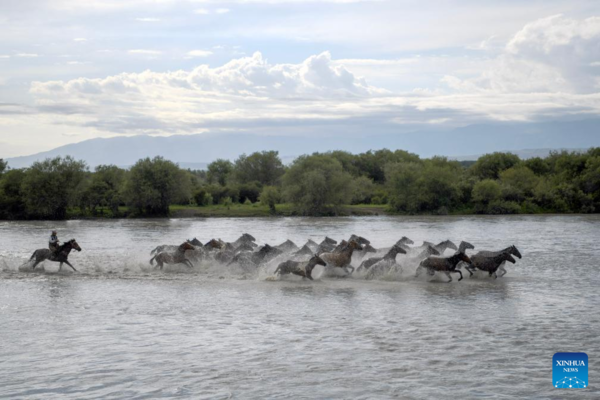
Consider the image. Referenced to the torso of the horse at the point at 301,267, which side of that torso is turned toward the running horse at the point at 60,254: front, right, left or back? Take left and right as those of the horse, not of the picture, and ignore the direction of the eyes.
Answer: back

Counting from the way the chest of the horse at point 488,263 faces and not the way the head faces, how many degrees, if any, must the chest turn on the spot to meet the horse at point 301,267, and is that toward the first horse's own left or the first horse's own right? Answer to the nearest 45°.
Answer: approximately 180°

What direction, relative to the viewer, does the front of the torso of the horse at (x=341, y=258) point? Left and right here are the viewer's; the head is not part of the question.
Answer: facing to the right of the viewer

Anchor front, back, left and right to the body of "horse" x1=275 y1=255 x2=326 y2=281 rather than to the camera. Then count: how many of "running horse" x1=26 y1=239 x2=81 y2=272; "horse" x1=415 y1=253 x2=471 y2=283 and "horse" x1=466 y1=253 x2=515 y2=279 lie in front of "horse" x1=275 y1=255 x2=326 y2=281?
2

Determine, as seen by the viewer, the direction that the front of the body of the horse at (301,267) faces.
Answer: to the viewer's right

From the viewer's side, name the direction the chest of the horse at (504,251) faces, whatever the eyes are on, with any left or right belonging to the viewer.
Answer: facing to the right of the viewer

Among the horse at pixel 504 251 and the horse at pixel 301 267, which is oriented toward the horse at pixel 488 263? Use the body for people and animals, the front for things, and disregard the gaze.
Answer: the horse at pixel 301 267

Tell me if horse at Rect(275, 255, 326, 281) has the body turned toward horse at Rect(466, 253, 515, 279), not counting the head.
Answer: yes

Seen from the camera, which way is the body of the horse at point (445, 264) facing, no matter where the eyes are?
to the viewer's right

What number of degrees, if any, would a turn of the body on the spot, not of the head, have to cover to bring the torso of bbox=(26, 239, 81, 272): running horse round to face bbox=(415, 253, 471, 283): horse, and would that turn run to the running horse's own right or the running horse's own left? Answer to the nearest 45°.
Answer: approximately 45° to the running horse's own right

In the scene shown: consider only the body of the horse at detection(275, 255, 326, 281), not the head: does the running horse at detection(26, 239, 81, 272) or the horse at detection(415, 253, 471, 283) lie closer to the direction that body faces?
the horse

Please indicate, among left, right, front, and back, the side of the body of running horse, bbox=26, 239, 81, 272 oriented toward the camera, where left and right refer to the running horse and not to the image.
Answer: right

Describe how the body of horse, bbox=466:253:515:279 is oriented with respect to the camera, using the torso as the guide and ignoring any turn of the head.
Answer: to the viewer's right

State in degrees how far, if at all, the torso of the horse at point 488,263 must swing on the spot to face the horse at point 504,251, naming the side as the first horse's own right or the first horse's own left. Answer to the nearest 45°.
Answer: approximately 45° to the first horse's own left

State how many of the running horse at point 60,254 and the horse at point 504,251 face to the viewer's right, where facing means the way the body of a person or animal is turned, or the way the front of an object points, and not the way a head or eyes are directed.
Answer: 2
